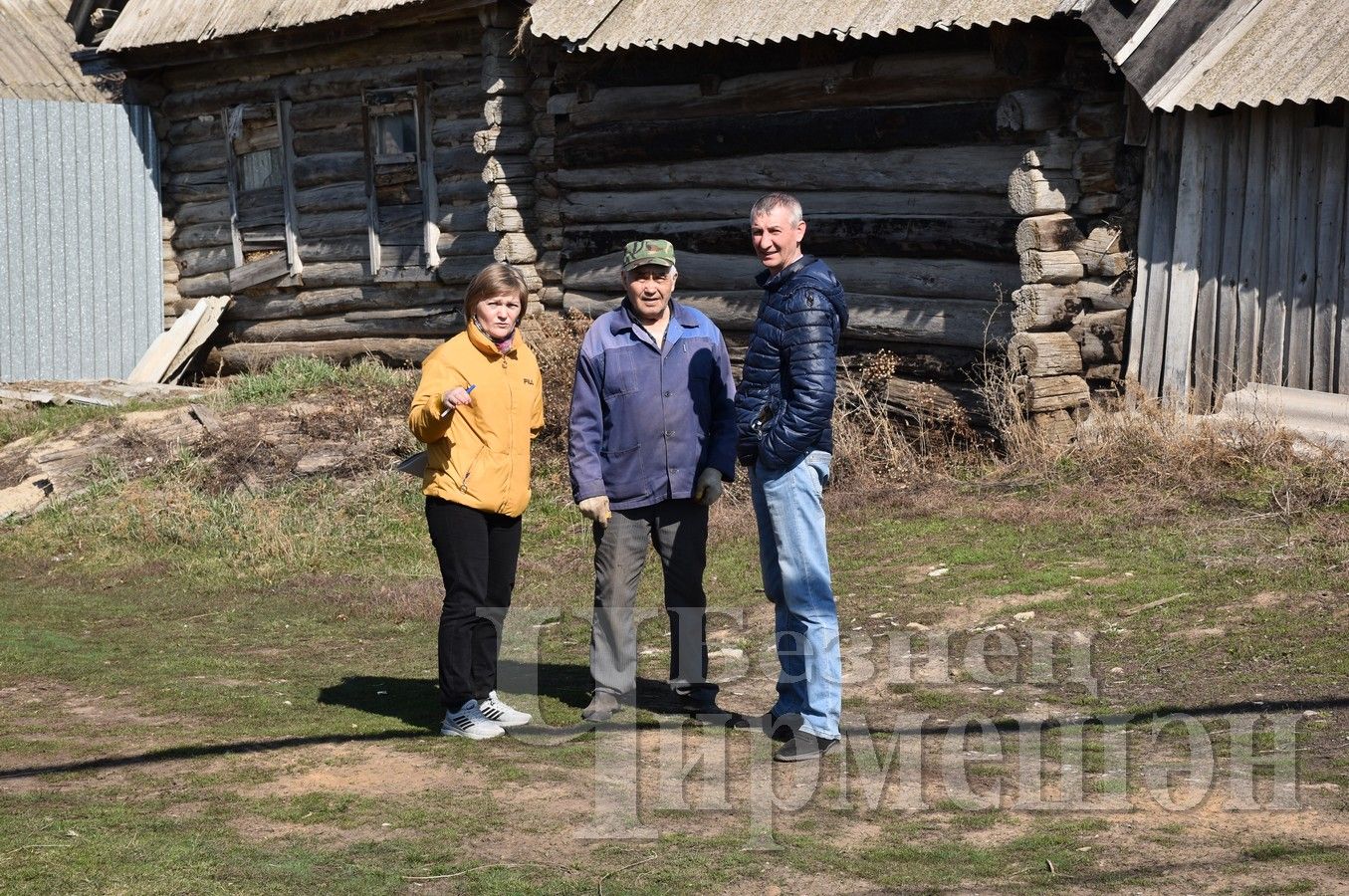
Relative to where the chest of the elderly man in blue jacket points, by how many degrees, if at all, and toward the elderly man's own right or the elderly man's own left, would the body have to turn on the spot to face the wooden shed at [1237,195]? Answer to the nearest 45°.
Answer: approximately 135° to the elderly man's own left

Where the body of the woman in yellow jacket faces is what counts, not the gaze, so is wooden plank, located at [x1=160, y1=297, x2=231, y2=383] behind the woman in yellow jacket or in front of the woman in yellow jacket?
behind

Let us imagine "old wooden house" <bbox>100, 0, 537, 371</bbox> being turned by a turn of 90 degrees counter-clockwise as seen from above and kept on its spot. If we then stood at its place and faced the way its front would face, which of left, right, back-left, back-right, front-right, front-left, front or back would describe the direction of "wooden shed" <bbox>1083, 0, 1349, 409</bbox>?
front-right

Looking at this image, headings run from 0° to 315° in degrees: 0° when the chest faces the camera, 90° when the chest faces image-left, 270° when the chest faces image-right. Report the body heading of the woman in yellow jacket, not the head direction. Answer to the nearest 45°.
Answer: approximately 315°

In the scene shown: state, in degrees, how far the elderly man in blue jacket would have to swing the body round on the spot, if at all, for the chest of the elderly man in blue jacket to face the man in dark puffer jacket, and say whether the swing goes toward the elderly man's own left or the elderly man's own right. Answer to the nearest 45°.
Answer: approximately 45° to the elderly man's own left

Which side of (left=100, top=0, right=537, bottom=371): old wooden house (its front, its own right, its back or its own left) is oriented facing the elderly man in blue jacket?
front

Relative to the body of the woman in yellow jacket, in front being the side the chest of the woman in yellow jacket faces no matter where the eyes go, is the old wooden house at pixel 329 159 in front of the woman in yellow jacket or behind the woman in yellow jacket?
behind

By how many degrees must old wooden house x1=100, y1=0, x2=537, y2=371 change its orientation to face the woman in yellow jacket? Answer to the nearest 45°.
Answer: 0° — it already faces them

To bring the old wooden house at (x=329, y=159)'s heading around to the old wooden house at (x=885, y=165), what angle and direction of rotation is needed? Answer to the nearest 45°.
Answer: approximately 45° to its left

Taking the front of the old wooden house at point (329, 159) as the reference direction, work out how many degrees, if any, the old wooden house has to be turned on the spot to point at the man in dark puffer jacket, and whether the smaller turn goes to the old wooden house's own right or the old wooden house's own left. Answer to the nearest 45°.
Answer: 0° — it already faces them

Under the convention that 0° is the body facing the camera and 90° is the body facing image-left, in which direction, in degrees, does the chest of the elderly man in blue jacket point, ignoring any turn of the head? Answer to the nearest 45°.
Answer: approximately 0°

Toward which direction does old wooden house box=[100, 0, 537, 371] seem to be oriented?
toward the camera
